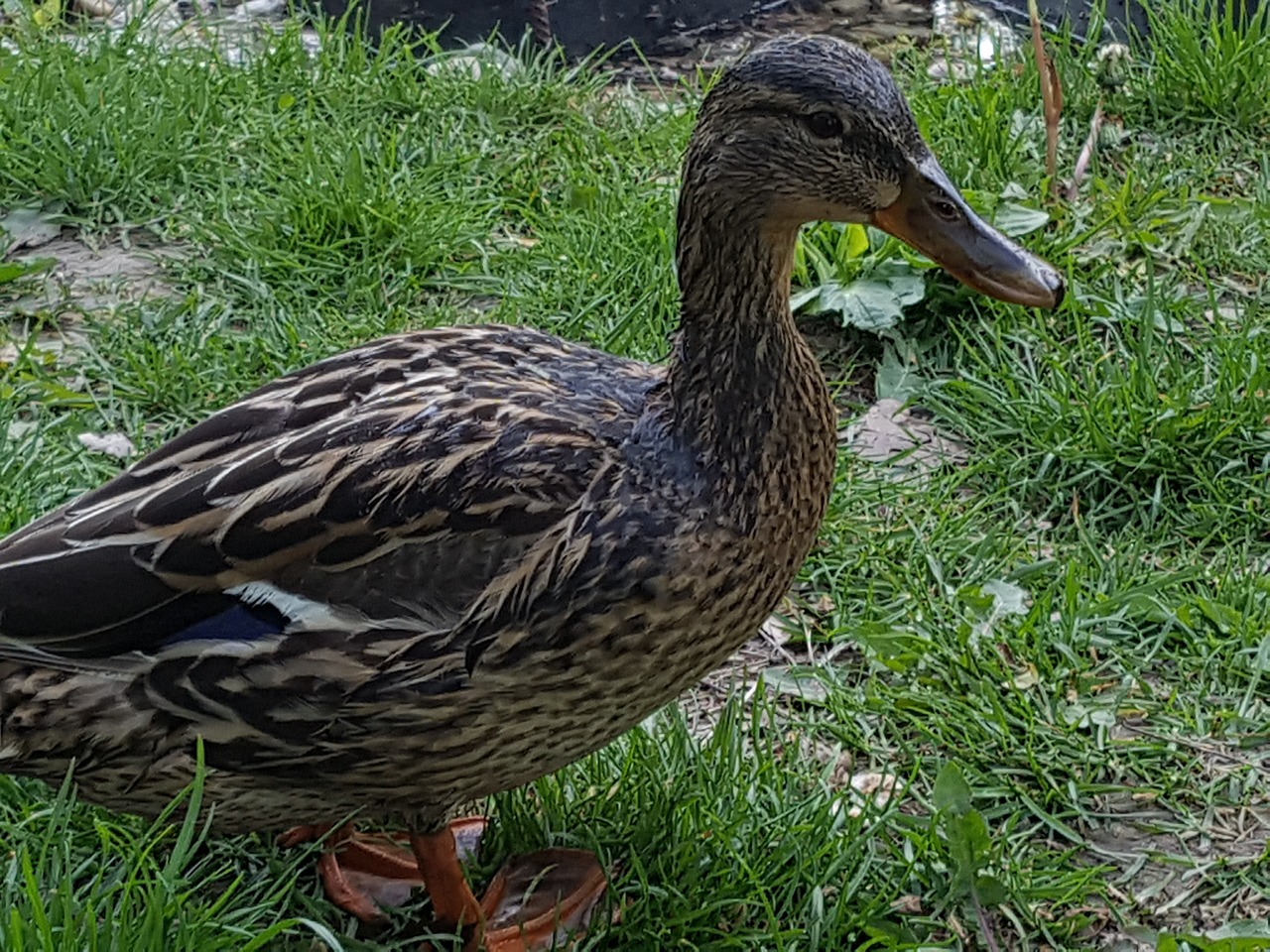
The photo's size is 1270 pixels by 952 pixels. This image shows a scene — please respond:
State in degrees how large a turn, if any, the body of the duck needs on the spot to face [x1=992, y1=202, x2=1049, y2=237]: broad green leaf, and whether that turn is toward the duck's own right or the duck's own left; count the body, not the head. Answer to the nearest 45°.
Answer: approximately 45° to the duck's own left

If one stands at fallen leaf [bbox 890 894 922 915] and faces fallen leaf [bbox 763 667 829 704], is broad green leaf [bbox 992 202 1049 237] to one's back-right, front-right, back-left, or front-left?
front-right

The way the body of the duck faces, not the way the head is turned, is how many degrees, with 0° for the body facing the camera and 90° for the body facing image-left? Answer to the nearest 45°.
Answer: approximately 270°

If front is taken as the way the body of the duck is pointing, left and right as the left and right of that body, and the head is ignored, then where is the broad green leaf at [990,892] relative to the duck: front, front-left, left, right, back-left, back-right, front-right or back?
front

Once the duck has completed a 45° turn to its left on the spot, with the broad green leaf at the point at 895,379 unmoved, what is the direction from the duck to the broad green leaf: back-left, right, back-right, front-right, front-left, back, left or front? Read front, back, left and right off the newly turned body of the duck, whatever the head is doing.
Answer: front

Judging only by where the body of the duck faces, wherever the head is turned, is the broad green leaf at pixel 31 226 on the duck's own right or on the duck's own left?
on the duck's own left

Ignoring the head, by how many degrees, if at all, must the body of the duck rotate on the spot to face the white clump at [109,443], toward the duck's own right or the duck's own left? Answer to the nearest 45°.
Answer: approximately 135° to the duck's own left

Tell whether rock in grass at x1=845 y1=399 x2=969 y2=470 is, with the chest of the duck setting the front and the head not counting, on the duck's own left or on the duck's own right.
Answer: on the duck's own left

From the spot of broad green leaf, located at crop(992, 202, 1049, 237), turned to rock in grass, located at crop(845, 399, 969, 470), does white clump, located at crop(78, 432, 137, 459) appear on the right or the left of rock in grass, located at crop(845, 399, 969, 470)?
right
